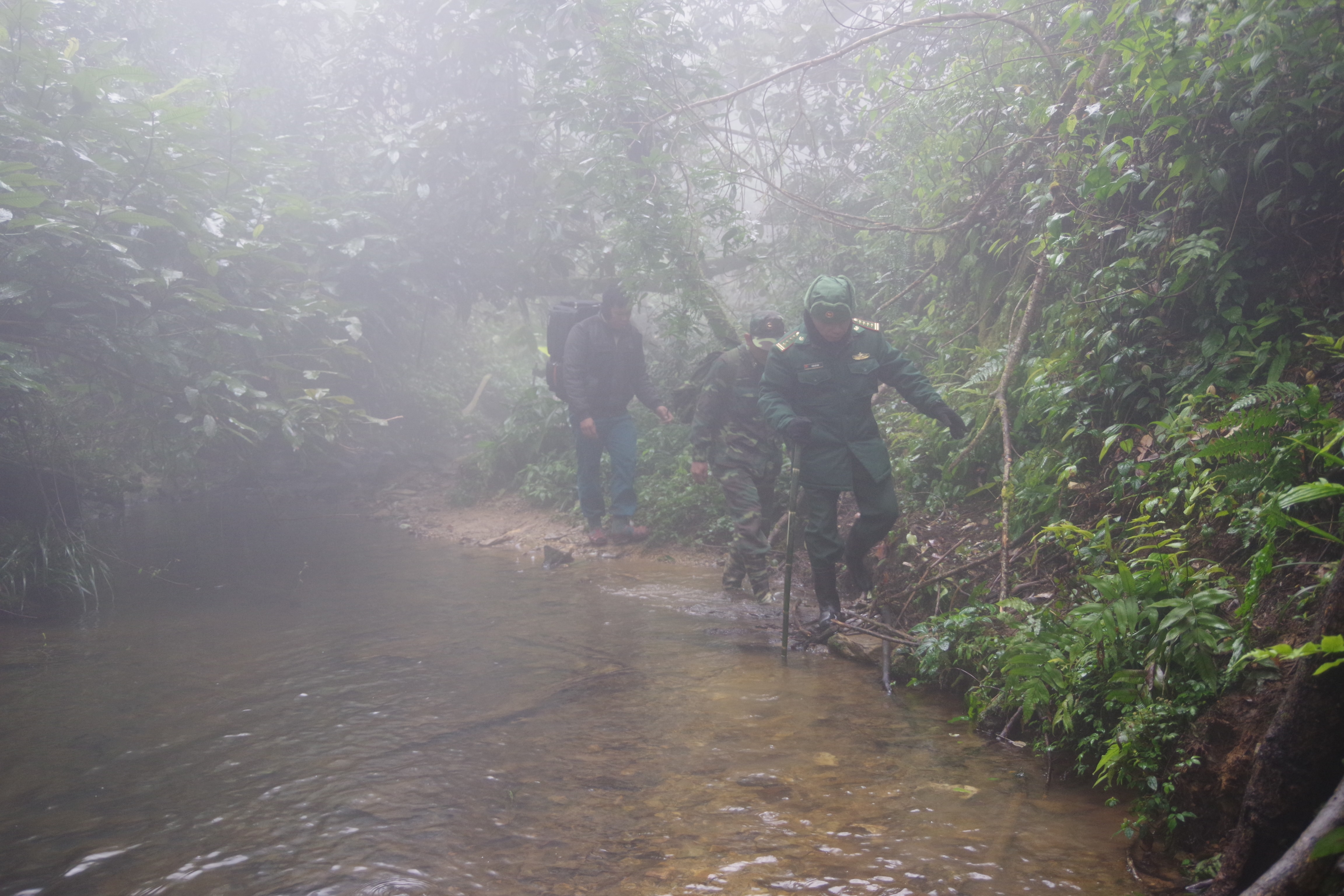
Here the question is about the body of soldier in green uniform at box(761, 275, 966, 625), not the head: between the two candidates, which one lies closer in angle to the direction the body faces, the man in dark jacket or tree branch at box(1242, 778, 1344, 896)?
the tree branch

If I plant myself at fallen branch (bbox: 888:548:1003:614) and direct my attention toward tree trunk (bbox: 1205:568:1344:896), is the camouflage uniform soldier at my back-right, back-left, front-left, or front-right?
back-right

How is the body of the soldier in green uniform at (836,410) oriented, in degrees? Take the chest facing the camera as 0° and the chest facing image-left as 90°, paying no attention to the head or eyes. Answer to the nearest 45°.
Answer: approximately 0°

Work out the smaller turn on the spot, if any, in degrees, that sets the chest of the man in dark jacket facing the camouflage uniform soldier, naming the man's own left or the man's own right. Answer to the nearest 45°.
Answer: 0° — they already face them

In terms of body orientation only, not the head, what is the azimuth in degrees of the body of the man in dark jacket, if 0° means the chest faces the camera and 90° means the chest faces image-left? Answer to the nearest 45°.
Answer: approximately 315°
